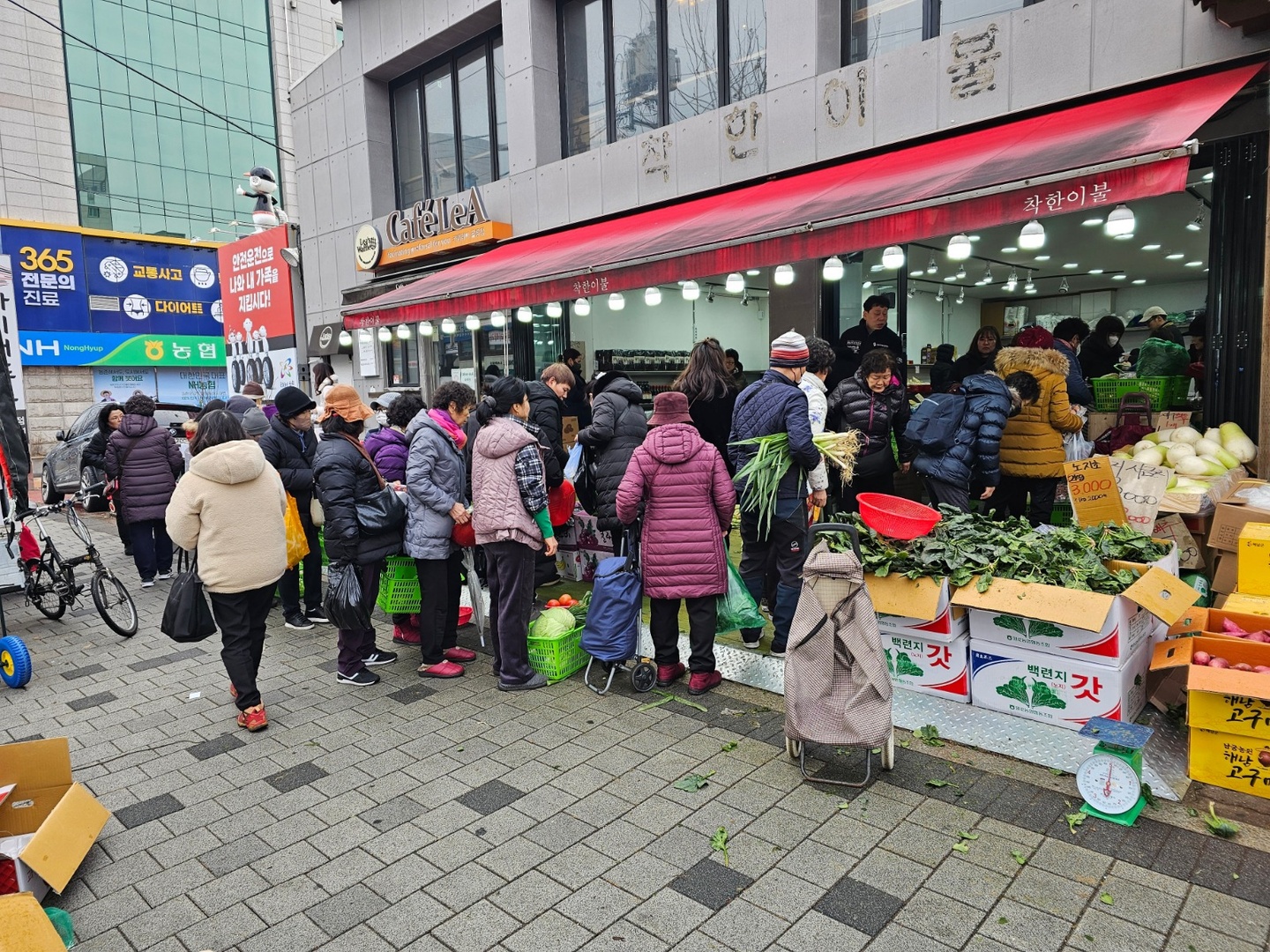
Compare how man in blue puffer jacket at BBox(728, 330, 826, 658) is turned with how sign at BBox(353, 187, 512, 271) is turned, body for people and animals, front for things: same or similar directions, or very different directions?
very different directions

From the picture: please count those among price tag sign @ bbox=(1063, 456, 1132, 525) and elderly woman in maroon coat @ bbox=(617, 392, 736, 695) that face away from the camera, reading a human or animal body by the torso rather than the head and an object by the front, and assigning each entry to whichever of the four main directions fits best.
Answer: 1

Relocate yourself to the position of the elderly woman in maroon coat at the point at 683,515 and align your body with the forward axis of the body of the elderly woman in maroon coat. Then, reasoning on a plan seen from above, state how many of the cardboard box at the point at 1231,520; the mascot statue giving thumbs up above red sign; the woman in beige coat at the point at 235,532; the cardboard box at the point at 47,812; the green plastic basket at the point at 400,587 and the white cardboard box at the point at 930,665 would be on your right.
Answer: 2

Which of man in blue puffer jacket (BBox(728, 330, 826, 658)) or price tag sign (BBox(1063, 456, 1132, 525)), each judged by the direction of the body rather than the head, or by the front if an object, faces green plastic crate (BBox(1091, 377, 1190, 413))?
the man in blue puffer jacket

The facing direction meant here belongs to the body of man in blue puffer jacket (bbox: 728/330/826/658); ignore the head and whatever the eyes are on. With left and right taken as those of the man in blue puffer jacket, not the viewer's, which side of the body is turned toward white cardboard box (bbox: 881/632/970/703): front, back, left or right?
right

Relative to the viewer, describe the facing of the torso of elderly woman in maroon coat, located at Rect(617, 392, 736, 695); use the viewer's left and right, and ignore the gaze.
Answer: facing away from the viewer

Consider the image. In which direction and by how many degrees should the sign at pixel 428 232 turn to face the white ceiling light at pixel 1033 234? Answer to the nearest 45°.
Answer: approximately 90° to its left

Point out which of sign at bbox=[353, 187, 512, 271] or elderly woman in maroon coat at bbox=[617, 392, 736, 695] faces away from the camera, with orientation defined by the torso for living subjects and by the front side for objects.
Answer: the elderly woman in maroon coat

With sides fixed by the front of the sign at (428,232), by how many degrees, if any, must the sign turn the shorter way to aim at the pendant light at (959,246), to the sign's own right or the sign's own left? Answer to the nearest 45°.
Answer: approximately 90° to the sign's own left

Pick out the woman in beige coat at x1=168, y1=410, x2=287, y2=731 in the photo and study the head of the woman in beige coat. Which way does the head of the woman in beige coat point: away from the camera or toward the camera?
away from the camera

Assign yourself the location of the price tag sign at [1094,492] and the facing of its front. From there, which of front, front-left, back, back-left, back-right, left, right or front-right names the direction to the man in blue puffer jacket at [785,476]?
front-right

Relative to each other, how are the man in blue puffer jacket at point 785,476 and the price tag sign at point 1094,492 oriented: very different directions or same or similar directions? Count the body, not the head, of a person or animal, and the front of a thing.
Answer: very different directions

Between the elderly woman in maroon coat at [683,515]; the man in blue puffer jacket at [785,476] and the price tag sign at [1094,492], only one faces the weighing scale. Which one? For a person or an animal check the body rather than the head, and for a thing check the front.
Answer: the price tag sign

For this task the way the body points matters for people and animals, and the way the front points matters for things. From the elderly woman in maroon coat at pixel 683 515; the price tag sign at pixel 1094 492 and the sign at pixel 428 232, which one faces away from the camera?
the elderly woman in maroon coat

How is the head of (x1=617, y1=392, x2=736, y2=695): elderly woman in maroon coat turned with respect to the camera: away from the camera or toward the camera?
away from the camera

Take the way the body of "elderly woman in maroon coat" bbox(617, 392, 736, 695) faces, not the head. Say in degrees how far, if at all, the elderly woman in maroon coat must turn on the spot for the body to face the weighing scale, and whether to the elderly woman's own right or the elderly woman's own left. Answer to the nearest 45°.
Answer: approximately 135° to the elderly woman's own right

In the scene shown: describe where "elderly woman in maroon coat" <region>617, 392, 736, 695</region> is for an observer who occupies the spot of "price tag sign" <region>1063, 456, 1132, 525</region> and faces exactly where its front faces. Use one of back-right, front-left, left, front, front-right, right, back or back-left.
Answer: front-right
